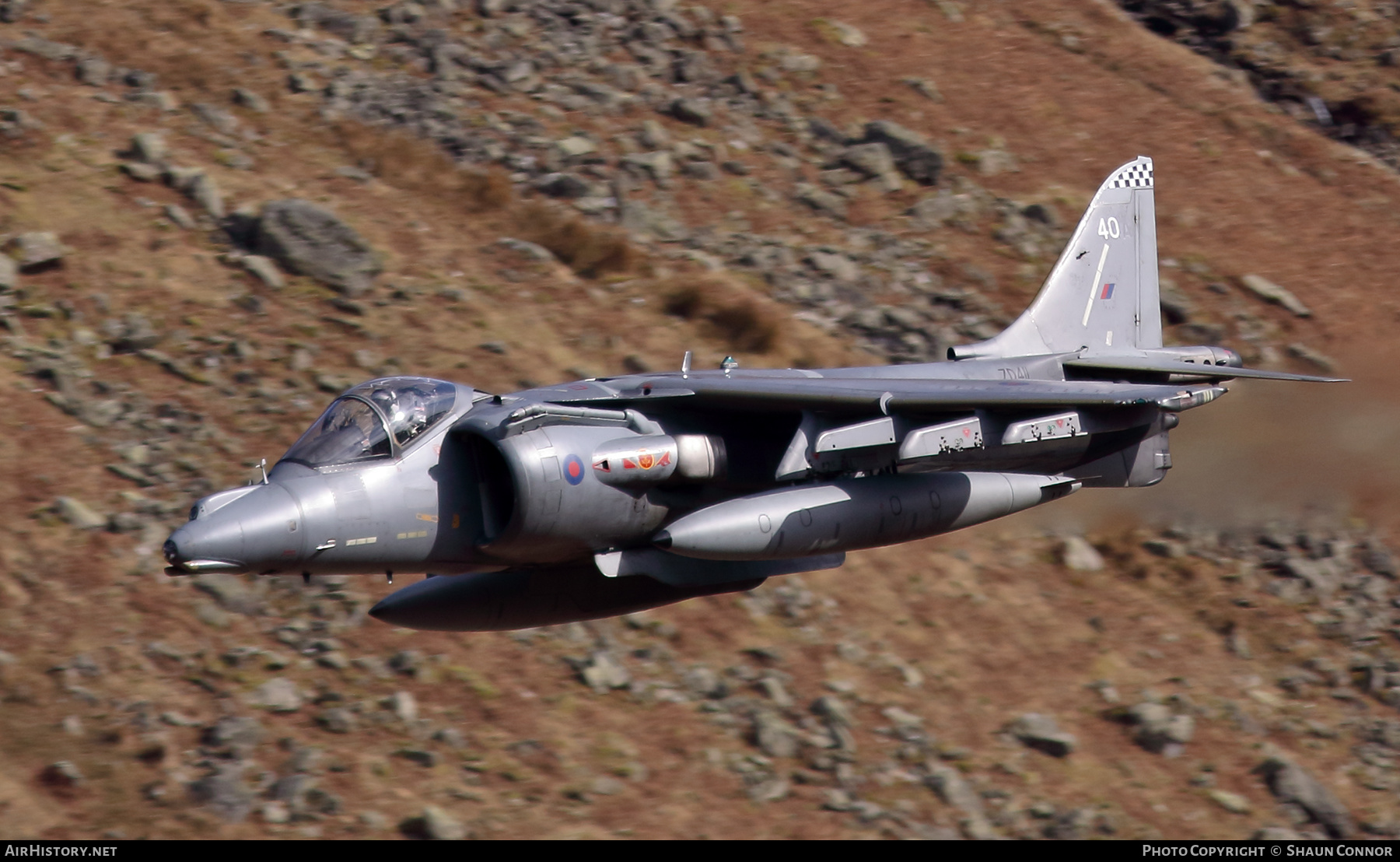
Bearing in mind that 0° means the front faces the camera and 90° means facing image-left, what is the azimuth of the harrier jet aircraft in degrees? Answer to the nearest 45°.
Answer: approximately 45°

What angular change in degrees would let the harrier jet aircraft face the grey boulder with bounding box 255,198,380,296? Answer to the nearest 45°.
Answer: approximately 90° to its right
